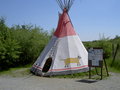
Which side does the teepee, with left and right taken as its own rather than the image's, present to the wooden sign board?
left

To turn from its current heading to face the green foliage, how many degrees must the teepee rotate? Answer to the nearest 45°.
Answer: approximately 90° to its right

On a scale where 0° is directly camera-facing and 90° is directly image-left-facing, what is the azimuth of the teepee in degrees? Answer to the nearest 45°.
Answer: approximately 45°

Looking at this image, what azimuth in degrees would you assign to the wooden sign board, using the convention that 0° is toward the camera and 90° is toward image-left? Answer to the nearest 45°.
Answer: approximately 0°

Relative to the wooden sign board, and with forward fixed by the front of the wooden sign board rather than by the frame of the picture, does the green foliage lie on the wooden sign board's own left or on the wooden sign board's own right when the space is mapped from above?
on the wooden sign board's own right
